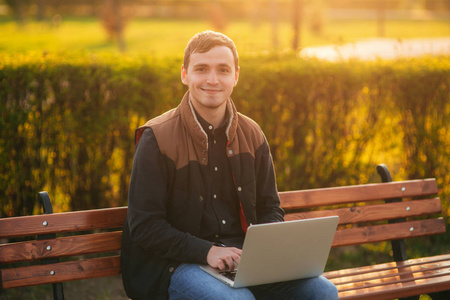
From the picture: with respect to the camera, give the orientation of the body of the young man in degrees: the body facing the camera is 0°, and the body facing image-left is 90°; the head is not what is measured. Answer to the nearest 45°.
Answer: approximately 315°
